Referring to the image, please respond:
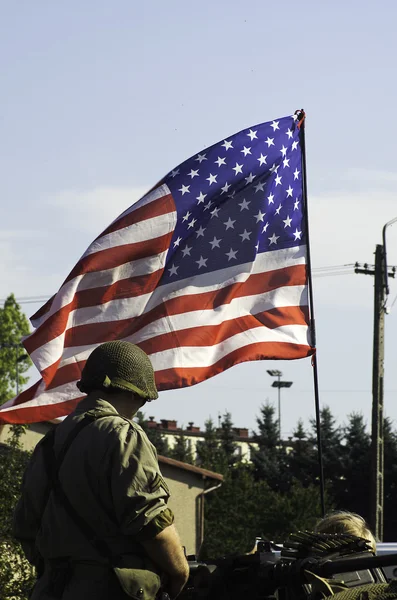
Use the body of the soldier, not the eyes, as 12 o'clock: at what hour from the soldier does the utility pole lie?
The utility pole is roughly at 11 o'clock from the soldier.

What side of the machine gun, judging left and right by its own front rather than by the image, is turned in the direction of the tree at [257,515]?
left

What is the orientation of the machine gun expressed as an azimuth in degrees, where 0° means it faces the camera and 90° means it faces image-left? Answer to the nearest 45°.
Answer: approximately 270°

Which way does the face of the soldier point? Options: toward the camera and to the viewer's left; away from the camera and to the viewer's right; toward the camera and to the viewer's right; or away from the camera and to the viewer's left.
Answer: away from the camera and to the viewer's right

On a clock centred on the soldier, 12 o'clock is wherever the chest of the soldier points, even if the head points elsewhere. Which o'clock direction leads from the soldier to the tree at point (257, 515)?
The tree is roughly at 11 o'clock from the soldier.

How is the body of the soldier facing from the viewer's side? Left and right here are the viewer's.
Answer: facing away from the viewer and to the right of the viewer
